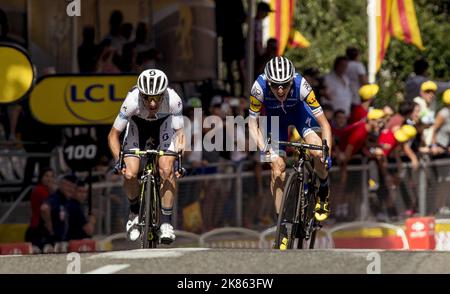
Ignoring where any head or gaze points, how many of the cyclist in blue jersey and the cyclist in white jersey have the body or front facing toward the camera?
2

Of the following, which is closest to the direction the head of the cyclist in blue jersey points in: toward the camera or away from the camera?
toward the camera

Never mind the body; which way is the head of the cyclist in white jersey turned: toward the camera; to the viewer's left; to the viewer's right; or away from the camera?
toward the camera

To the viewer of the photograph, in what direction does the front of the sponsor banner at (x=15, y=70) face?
facing the viewer

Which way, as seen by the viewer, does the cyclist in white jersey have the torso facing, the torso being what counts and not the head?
toward the camera

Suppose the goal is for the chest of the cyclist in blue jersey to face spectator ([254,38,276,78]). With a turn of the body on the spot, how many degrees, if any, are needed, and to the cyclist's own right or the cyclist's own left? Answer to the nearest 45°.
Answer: approximately 180°

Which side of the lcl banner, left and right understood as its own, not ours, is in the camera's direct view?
front

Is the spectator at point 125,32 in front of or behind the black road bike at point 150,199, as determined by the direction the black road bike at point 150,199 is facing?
behind
